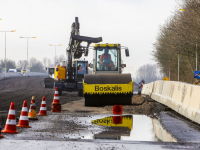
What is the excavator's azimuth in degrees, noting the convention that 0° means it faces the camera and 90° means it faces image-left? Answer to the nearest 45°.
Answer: approximately 0°

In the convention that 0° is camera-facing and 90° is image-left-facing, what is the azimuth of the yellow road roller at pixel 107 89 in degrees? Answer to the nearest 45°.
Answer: approximately 0°

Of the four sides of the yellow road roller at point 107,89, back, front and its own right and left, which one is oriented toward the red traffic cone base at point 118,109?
front

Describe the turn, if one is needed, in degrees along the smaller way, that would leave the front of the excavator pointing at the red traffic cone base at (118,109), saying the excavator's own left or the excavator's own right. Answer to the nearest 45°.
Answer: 0° — it already faces it

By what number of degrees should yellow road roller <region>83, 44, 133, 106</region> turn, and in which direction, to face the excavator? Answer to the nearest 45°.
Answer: approximately 180°

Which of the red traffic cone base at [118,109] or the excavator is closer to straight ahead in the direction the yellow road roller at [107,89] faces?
the red traffic cone base
